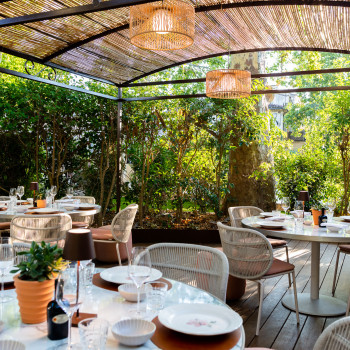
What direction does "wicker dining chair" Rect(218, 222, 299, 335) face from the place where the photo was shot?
facing away from the viewer and to the right of the viewer

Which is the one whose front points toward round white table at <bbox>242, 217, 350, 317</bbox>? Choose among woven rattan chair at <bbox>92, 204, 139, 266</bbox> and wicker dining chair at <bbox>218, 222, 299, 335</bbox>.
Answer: the wicker dining chair

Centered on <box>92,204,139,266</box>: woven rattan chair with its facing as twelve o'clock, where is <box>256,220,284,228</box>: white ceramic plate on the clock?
The white ceramic plate is roughly at 6 o'clock from the woven rattan chair.

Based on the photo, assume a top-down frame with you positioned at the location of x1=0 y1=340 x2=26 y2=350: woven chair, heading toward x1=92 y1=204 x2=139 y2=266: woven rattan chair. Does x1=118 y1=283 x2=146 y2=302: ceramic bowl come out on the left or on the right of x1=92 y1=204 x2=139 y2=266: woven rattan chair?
right

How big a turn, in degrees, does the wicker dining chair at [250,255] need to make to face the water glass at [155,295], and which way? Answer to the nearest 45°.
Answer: approximately 135° to its right

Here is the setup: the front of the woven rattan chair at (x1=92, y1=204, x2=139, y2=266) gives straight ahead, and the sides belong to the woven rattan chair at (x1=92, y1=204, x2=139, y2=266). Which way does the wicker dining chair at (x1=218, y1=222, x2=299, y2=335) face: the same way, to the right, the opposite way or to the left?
the opposite way

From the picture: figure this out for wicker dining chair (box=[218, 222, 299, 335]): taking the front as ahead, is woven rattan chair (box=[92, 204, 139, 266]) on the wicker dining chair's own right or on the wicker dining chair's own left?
on the wicker dining chair's own left

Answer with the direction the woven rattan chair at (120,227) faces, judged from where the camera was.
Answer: facing away from the viewer and to the left of the viewer

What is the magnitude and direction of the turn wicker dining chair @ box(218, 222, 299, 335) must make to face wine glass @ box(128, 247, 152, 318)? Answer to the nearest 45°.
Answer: approximately 135° to its right

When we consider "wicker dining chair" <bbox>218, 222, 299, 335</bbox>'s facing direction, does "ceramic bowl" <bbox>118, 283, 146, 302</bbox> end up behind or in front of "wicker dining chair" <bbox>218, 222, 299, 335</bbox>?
behind

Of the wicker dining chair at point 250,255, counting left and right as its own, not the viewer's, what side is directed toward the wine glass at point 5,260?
back
